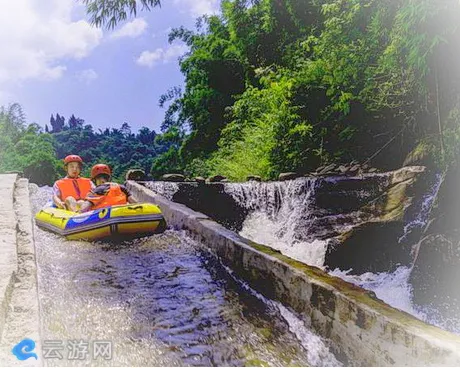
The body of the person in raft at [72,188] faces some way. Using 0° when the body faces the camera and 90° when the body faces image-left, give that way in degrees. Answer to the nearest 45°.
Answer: approximately 0°

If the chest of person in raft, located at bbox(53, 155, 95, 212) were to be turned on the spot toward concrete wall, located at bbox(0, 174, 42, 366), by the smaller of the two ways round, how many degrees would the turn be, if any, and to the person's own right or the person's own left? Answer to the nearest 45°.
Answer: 0° — they already face it
